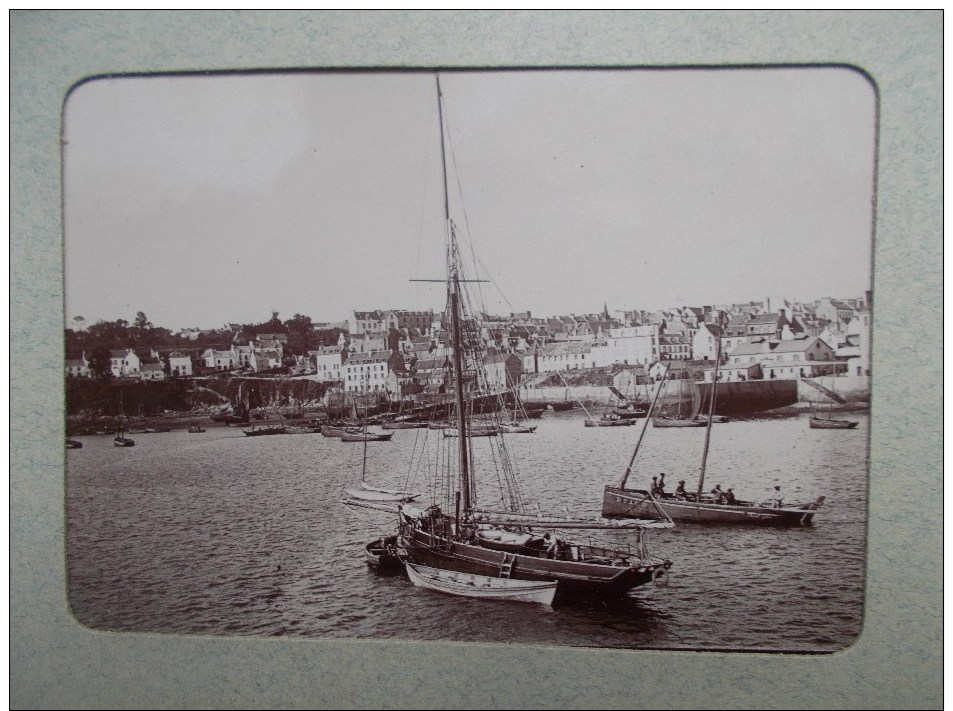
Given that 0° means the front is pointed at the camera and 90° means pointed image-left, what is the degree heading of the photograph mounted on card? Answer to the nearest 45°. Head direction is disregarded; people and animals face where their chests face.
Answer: approximately 0°
